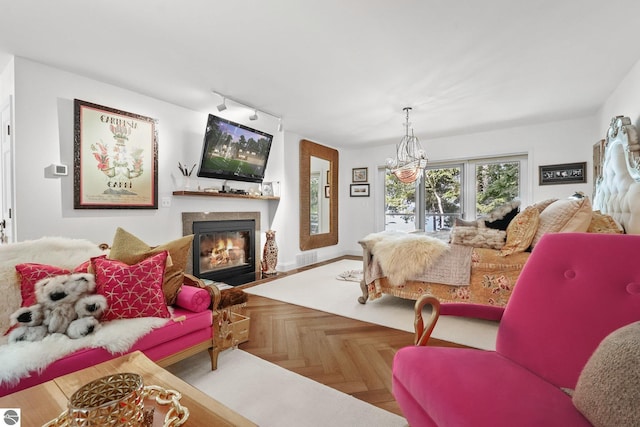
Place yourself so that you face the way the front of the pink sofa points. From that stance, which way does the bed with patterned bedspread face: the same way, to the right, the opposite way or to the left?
the opposite way

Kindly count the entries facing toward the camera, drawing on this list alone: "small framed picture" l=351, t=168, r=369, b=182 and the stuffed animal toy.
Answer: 2

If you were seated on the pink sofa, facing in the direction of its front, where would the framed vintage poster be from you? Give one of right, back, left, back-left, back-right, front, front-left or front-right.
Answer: back-left

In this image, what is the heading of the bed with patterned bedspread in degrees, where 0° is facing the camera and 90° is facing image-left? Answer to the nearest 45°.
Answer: approximately 90°

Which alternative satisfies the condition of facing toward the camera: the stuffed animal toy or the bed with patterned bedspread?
the stuffed animal toy

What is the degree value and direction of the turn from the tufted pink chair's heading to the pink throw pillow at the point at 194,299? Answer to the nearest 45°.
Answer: approximately 45° to its right

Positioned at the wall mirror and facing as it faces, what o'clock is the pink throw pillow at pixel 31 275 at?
The pink throw pillow is roughly at 2 o'clock from the wall mirror.

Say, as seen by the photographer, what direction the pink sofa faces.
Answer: facing the viewer and to the right of the viewer

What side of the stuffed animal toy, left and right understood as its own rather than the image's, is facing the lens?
front

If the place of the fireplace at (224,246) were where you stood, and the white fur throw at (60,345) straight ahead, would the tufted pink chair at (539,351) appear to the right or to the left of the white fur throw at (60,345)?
left

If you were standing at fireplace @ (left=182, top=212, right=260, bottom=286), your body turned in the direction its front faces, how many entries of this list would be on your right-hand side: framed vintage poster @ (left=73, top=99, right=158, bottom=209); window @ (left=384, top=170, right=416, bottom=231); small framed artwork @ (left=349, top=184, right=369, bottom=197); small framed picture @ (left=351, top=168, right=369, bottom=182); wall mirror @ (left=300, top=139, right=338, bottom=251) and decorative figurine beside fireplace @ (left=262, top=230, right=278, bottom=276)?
1

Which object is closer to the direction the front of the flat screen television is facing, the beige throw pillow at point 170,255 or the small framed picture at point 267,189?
the beige throw pillow

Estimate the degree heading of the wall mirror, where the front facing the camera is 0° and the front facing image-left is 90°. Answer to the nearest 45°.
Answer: approximately 315°

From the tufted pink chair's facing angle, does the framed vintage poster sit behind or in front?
in front

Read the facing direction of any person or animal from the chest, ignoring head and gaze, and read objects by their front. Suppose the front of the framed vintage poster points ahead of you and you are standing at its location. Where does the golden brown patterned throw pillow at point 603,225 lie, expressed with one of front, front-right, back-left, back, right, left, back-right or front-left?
front

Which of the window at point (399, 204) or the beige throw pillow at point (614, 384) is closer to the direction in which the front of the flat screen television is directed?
the beige throw pillow

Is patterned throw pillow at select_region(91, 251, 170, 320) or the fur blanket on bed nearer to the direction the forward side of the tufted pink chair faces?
the patterned throw pillow
